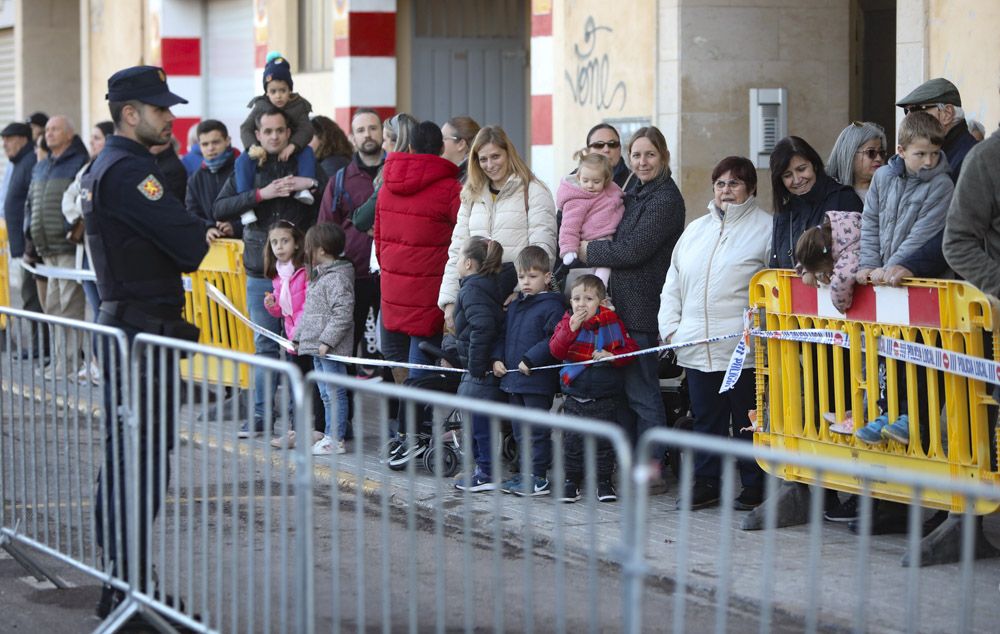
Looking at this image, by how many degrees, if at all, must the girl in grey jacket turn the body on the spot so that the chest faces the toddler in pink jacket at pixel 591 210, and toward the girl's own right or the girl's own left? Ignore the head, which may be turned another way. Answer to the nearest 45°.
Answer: approximately 135° to the girl's own left

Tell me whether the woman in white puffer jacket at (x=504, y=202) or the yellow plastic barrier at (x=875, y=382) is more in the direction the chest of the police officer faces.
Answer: the yellow plastic barrier

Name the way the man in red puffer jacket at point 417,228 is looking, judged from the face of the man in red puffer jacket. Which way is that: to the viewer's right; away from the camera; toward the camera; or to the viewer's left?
away from the camera

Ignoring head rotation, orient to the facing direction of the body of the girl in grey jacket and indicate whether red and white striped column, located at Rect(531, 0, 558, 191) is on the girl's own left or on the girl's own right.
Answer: on the girl's own right

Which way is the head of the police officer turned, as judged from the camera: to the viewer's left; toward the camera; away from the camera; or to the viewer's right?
to the viewer's right

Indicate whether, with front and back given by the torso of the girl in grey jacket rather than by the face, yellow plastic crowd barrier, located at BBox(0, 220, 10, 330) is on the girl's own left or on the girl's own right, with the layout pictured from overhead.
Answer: on the girl's own right

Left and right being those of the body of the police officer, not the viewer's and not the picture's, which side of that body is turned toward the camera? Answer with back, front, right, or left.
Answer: right

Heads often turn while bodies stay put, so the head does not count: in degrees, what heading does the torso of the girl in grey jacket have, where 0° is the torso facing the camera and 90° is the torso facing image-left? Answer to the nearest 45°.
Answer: approximately 90°

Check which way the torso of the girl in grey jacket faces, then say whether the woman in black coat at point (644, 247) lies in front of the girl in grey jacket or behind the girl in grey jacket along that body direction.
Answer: behind
